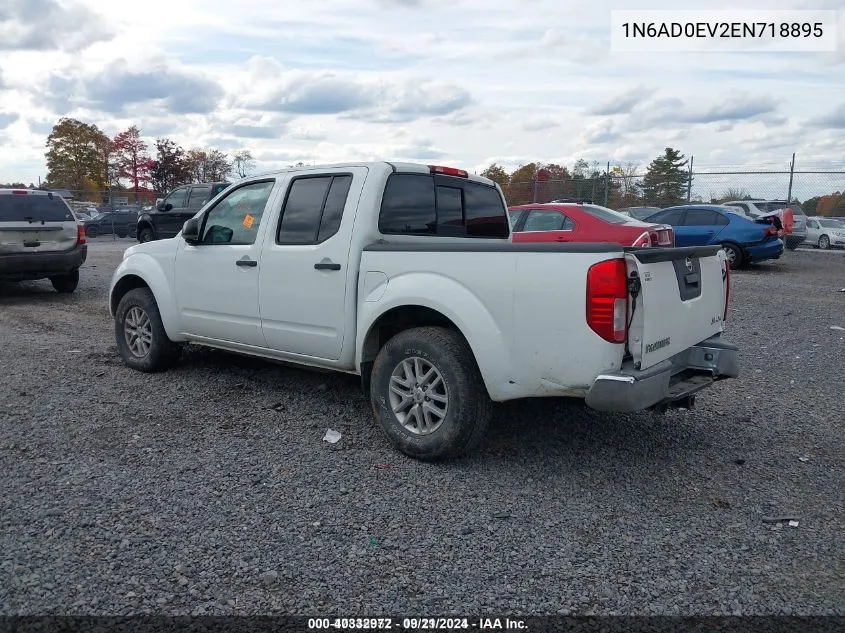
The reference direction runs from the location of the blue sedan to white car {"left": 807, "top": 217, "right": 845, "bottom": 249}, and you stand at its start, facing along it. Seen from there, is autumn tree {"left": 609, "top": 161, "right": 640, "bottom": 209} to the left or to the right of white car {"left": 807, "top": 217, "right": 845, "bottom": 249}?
left

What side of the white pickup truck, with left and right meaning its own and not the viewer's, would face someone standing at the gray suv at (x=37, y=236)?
front

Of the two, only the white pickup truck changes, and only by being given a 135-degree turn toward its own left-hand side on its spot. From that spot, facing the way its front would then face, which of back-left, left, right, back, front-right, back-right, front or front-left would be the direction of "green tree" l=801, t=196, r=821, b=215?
back-left

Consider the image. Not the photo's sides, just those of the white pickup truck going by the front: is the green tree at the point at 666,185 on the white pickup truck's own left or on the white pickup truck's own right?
on the white pickup truck's own right

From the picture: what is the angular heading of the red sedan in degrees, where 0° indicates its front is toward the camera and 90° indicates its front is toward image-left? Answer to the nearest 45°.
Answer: approximately 90°

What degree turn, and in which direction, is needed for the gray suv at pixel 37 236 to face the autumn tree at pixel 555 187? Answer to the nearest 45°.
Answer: approximately 45° to its right

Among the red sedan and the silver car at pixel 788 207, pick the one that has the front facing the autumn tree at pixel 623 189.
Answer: the silver car

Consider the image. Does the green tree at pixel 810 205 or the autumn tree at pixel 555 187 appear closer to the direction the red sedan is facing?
the autumn tree

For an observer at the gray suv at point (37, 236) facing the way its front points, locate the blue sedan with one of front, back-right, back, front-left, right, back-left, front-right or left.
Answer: right

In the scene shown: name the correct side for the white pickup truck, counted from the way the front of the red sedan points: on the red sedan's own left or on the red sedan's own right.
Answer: on the red sedan's own left

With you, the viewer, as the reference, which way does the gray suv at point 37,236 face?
facing away from the viewer
